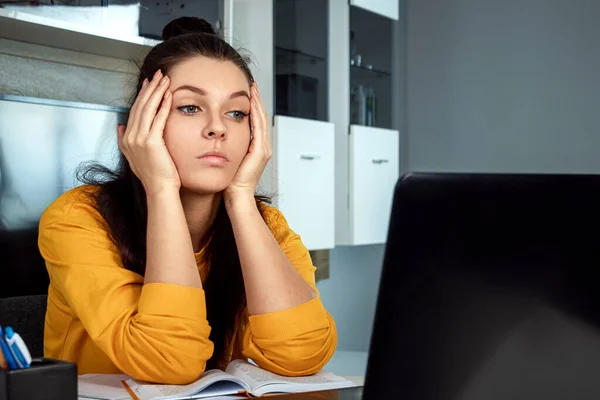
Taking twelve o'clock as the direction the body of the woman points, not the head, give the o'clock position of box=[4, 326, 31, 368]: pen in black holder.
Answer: The pen in black holder is roughly at 2 o'clock from the woman.

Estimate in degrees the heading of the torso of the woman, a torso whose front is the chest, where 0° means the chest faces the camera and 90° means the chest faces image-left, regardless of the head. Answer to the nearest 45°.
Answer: approximately 315°

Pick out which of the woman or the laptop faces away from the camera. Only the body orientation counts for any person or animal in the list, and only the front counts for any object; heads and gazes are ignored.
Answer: the laptop

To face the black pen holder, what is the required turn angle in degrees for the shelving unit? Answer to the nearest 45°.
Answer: approximately 45° to its right

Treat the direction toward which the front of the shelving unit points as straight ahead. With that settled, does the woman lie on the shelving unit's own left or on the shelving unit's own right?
on the shelving unit's own right

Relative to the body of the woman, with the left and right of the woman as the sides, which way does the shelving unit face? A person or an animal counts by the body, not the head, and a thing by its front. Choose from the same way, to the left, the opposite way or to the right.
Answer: the same way

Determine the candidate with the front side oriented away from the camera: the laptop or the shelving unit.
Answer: the laptop

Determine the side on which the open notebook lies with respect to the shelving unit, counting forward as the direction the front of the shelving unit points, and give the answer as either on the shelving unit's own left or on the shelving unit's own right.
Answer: on the shelving unit's own right

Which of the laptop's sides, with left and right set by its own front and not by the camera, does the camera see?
back
